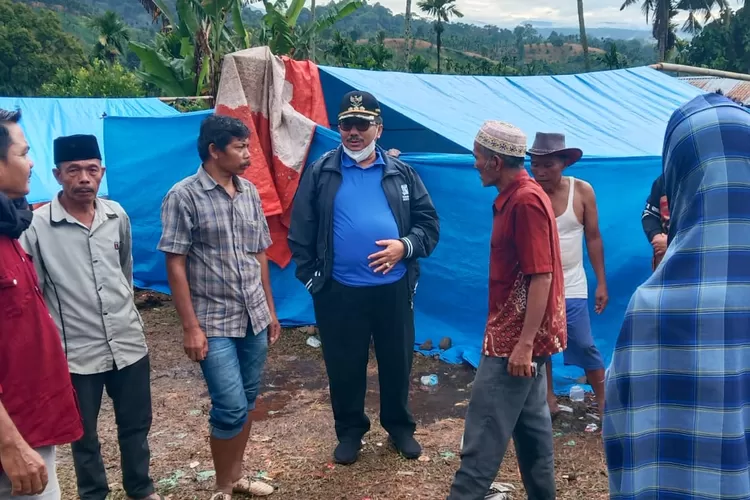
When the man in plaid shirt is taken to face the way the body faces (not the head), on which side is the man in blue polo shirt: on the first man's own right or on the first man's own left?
on the first man's own left

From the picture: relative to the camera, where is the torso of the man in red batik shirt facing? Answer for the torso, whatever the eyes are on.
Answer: to the viewer's left

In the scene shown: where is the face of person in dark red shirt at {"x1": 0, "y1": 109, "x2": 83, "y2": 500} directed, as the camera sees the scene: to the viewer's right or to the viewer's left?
to the viewer's right

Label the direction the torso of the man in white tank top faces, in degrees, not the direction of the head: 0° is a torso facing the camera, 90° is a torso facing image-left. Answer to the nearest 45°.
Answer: approximately 45°

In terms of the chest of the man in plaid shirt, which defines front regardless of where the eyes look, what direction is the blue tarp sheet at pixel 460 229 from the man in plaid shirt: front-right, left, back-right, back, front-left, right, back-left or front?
left

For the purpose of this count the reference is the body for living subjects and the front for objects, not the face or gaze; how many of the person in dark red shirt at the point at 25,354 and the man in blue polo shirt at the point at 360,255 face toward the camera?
1

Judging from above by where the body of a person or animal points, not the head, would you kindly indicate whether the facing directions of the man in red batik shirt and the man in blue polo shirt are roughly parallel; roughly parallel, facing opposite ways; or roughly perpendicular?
roughly perpendicular

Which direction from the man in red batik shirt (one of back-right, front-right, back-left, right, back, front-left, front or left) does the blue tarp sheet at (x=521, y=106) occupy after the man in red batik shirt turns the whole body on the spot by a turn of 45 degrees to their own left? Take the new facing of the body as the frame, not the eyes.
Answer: back-right

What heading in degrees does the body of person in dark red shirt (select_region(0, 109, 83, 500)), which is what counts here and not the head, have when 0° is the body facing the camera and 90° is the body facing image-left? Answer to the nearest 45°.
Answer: approximately 270°

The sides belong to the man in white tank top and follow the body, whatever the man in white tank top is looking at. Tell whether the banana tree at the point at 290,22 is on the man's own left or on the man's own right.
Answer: on the man's own right

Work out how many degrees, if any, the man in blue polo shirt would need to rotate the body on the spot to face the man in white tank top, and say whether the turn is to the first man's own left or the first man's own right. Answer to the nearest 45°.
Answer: approximately 90° to the first man's own left

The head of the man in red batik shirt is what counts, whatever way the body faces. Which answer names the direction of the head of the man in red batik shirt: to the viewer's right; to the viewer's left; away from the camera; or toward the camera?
to the viewer's left
